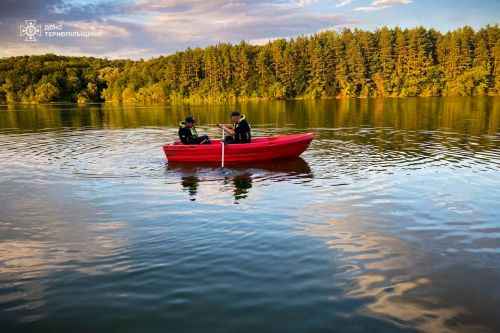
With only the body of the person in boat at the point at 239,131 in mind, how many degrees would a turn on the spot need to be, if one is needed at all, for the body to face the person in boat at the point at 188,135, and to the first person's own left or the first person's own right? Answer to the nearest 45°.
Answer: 0° — they already face them

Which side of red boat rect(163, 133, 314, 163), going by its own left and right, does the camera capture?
right

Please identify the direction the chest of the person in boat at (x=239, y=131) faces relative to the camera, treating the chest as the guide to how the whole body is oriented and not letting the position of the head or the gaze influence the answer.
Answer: to the viewer's left

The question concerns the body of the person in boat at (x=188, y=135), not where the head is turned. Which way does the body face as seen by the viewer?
to the viewer's right
